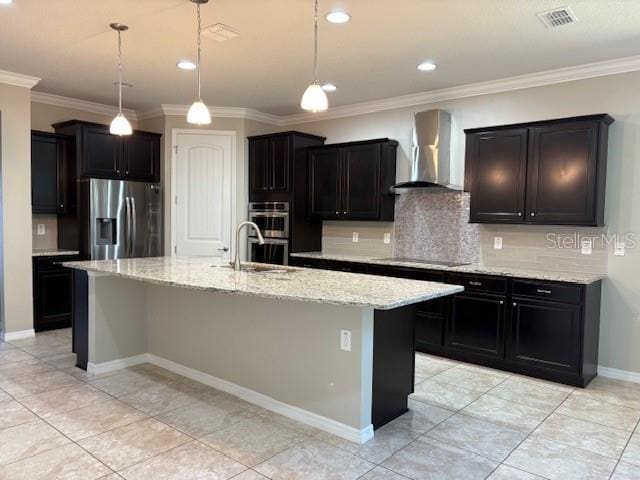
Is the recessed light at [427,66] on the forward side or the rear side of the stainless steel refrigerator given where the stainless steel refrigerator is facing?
on the forward side

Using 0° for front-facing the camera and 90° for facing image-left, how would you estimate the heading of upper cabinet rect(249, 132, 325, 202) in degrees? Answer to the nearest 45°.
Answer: approximately 45°

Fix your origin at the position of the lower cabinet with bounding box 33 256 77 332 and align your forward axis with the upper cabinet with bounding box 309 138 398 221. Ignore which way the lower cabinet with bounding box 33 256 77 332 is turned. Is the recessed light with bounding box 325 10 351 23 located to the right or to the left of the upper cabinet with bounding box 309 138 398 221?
right

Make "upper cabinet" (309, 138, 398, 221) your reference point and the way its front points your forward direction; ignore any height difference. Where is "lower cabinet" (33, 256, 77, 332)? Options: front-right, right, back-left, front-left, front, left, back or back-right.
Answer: front-right

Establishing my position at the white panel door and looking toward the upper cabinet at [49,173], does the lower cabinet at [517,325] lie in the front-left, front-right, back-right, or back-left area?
back-left

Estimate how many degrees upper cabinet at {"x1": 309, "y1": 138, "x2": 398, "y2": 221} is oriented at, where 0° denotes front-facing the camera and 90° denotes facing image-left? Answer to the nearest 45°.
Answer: approximately 45°

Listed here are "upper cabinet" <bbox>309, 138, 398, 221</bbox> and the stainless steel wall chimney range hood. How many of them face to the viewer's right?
0

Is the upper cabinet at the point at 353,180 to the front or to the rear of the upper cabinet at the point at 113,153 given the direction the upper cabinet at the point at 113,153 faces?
to the front

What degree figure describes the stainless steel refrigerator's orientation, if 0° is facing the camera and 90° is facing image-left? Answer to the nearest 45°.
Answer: approximately 315°
